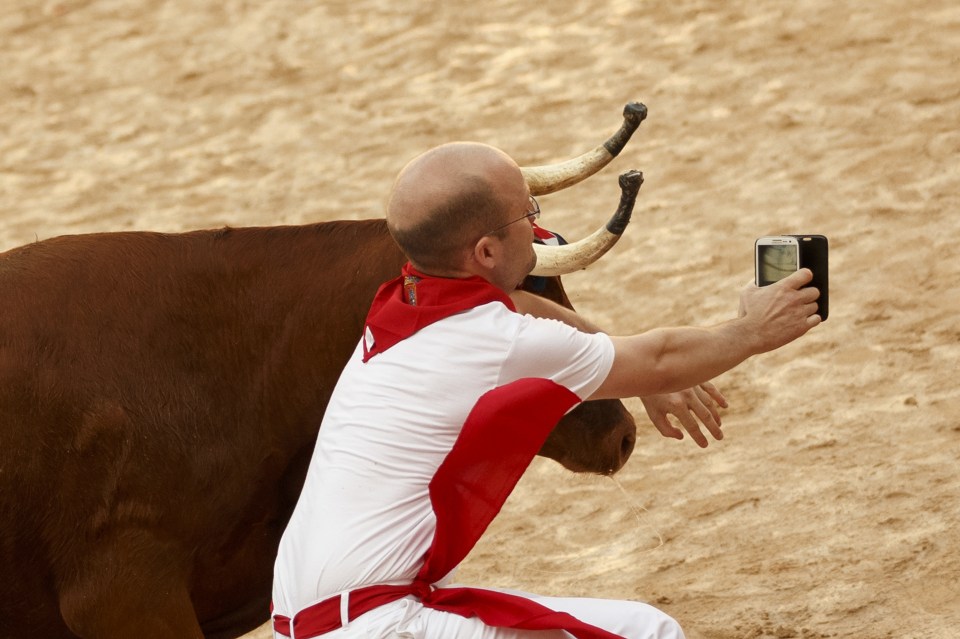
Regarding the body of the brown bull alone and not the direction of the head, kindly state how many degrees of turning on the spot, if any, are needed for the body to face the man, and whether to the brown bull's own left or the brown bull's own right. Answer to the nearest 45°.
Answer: approximately 45° to the brown bull's own right

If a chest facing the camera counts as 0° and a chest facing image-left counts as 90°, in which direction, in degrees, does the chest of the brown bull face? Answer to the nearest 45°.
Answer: approximately 270°
